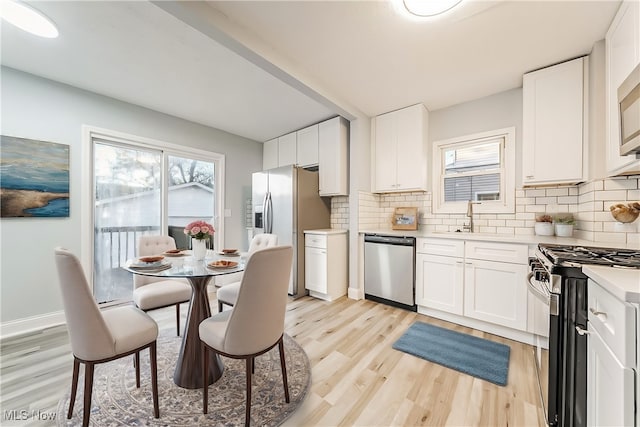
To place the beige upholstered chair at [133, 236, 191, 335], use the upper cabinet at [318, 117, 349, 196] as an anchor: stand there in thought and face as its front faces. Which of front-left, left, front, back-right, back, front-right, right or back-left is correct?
front

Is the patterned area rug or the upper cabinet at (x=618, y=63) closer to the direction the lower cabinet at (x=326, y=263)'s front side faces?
the patterned area rug

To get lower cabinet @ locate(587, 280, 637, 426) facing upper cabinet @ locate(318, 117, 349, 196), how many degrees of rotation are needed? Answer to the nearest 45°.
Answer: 0° — it already faces it

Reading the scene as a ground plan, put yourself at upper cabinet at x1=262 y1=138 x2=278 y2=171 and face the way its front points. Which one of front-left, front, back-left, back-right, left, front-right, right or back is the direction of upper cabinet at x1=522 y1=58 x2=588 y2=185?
left

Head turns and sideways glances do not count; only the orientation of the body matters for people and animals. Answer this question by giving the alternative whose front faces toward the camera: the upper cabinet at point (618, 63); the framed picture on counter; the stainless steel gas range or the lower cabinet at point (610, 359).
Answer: the framed picture on counter

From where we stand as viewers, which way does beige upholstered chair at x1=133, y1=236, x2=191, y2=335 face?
facing the viewer and to the right of the viewer

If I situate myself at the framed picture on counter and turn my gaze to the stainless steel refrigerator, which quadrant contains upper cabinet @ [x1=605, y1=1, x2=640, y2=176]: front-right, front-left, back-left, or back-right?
back-left

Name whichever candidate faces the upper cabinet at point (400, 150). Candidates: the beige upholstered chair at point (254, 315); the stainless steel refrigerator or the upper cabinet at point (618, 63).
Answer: the upper cabinet at point (618, 63)

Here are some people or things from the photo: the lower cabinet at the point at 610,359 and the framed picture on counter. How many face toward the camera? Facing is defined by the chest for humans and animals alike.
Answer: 1

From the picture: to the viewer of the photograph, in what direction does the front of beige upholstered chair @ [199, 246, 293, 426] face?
facing away from the viewer and to the left of the viewer

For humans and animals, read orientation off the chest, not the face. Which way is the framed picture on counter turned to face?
toward the camera

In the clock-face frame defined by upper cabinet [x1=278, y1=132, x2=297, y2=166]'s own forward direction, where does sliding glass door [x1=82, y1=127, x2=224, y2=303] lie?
The sliding glass door is roughly at 1 o'clock from the upper cabinet.

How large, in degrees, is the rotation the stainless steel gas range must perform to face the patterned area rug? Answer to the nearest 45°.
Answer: approximately 45° to its left

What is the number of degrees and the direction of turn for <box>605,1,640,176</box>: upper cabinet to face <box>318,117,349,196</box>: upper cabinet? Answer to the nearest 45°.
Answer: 0° — it already faces it

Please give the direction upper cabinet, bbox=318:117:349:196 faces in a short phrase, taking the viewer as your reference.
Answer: facing the viewer and to the left of the viewer

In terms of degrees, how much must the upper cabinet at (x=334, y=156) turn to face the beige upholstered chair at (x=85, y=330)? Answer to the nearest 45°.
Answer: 0° — it already faces it

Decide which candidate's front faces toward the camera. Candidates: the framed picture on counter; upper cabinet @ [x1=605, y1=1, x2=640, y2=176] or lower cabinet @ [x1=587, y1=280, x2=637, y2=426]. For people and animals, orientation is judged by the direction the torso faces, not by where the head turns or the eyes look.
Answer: the framed picture on counter
